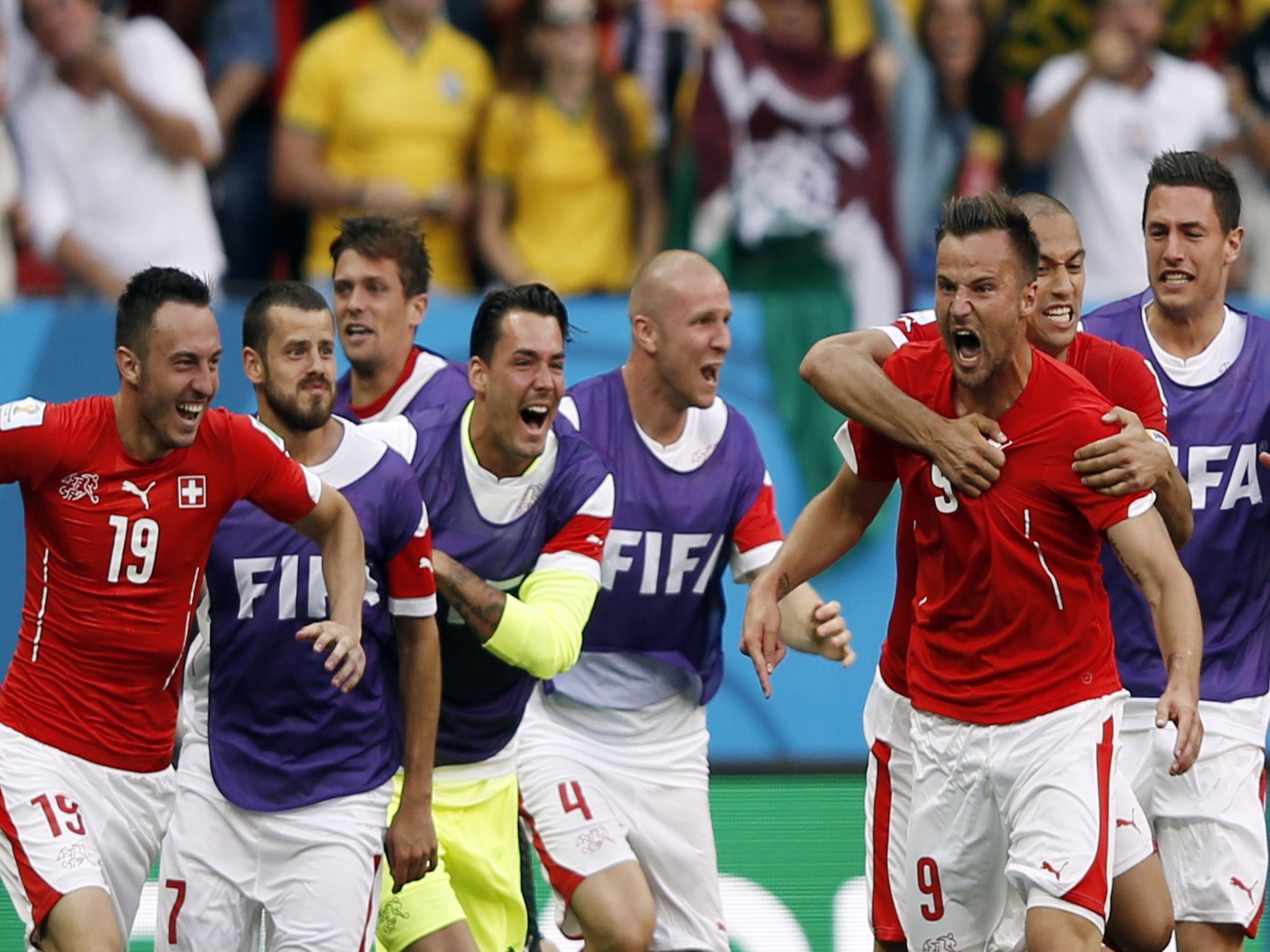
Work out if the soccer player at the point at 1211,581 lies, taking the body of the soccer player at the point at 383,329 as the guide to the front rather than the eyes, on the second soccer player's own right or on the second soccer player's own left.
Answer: on the second soccer player's own left

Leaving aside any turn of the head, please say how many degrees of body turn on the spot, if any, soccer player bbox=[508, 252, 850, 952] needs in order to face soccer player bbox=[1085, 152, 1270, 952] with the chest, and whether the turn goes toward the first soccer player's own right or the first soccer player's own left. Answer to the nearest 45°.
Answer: approximately 45° to the first soccer player's own left

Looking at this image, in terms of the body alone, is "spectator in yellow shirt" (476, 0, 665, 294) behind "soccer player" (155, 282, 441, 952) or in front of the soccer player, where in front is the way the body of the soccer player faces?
behind

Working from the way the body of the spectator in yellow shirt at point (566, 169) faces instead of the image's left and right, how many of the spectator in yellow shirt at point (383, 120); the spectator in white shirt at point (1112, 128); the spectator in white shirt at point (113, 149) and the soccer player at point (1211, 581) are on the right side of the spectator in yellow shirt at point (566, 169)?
2

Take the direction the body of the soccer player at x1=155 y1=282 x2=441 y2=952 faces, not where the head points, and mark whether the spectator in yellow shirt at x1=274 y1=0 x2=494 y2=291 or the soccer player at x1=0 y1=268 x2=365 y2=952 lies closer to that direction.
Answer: the soccer player

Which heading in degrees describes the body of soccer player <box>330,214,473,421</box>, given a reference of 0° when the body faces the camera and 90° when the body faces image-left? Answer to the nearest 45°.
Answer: approximately 45°

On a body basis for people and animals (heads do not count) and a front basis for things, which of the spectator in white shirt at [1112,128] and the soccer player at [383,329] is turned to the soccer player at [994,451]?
the spectator in white shirt

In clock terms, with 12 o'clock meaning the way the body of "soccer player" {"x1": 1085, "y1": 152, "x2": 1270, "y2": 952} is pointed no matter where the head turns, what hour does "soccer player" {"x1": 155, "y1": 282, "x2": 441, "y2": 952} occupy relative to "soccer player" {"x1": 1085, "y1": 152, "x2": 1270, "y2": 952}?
"soccer player" {"x1": 155, "y1": 282, "x2": 441, "y2": 952} is roughly at 2 o'clock from "soccer player" {"x1": 1085, "y1": 152, "x2": 1270, "y2": 952}.

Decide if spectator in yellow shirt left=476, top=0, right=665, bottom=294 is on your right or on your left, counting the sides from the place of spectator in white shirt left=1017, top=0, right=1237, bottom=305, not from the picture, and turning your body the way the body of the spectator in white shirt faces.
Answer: on your right

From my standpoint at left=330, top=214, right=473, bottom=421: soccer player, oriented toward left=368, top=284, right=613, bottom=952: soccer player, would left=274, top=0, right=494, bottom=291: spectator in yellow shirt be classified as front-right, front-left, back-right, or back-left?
back-left

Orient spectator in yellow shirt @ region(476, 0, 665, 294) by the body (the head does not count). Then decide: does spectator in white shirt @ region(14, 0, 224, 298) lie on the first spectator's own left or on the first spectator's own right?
on the first spectator's own right
